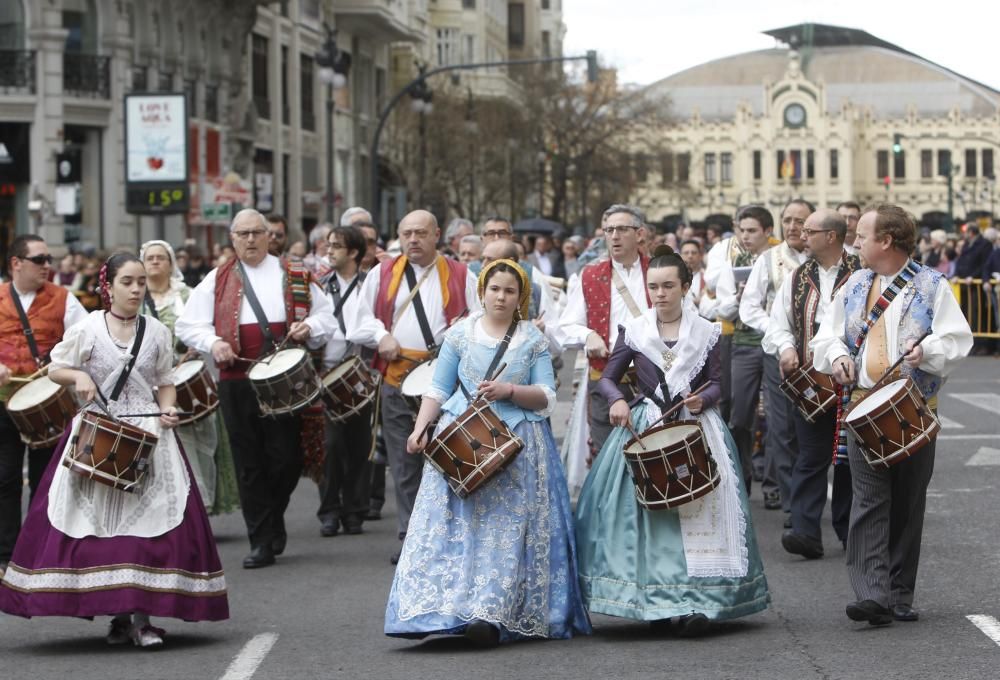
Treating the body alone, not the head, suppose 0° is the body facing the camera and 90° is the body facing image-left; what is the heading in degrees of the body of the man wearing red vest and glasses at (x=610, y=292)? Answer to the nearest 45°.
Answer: approximately 0°

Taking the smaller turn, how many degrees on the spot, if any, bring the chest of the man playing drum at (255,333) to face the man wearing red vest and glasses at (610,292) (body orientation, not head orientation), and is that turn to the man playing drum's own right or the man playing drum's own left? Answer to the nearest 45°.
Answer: approximately 90° to the man playing drum's own left

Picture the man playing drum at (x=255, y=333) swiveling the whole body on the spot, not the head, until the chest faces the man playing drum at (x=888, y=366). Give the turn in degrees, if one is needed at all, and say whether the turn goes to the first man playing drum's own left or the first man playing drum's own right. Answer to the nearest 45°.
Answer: approximately 45° to the first man playing drum's own left

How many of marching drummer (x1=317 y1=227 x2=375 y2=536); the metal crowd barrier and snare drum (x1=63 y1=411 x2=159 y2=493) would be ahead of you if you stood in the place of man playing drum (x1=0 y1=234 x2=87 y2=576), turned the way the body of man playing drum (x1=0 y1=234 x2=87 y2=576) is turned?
1

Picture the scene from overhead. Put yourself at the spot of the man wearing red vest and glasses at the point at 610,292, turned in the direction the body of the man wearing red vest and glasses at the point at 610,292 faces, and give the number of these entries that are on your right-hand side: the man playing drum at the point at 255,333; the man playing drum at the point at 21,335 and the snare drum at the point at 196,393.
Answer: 3

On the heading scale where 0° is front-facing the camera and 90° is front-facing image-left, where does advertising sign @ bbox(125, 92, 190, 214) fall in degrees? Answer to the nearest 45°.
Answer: approximately 0°

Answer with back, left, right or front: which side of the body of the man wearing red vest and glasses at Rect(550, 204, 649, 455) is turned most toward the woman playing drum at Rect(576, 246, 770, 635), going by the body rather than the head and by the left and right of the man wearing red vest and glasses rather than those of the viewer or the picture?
front

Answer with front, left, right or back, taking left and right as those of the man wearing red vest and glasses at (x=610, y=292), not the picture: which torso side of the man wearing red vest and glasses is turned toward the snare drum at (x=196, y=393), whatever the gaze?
right

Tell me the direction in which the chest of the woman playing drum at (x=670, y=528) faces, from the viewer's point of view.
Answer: toward the camera

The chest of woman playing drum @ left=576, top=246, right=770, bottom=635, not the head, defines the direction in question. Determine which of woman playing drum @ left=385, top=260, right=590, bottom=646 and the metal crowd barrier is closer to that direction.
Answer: the woman playing drum

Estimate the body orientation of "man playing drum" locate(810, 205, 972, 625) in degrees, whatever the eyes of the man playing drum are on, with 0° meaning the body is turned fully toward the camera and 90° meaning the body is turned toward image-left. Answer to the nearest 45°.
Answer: approximately 45°

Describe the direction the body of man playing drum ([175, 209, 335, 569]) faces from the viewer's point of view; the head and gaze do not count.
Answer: toward the camera
